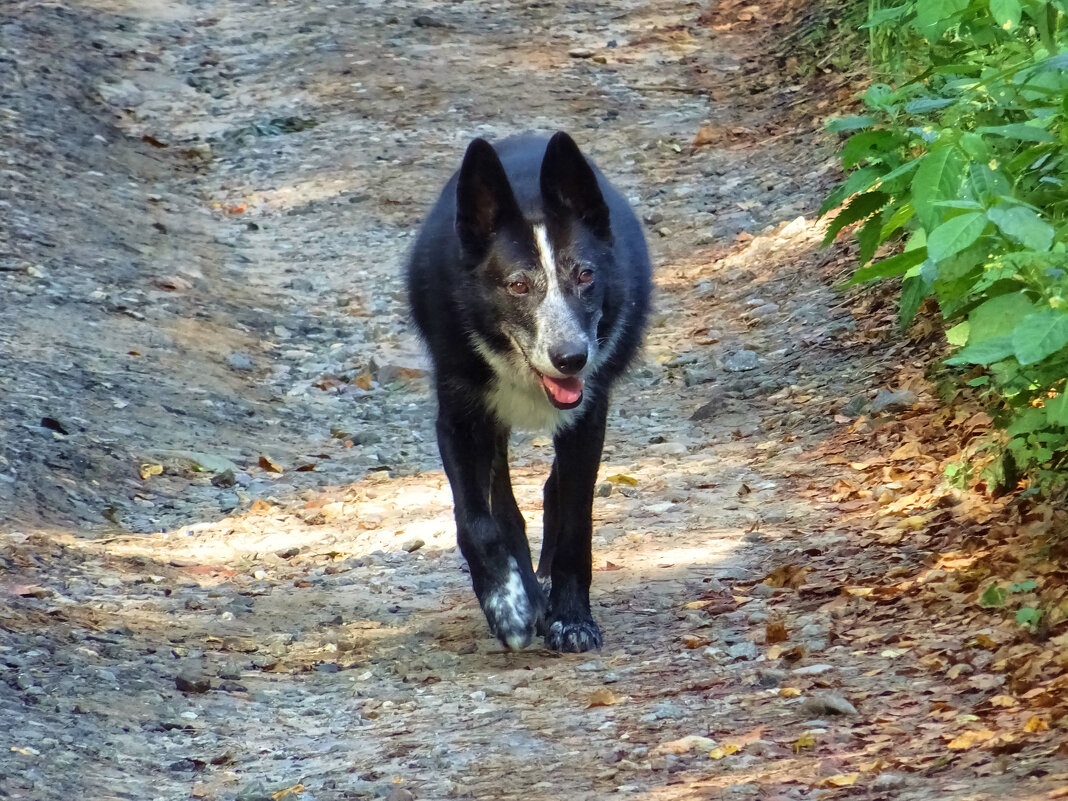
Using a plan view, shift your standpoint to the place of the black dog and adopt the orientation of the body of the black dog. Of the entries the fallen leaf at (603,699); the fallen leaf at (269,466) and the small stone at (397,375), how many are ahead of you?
1

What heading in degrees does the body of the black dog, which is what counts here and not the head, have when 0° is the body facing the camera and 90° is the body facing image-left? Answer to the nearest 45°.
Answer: approximately 0°

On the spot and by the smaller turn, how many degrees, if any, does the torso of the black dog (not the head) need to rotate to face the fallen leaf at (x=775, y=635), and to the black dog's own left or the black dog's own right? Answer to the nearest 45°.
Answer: approximately 45° to the black dog's own left

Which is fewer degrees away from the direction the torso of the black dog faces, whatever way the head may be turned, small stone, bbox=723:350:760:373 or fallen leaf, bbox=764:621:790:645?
the fallen leaf

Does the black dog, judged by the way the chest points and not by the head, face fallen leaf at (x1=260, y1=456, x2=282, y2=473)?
no

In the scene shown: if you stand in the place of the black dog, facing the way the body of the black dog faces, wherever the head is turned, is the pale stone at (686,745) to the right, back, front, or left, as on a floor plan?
front

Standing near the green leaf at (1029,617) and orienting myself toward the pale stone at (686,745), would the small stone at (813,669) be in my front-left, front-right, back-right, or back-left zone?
front-right

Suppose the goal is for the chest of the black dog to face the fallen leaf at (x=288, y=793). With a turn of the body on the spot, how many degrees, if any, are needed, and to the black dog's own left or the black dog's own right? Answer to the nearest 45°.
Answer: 0° — it already faces it

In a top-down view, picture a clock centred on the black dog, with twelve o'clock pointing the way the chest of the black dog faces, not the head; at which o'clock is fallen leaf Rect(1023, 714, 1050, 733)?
The fallen leaf is roughly at 11 o'clock from the black dog.

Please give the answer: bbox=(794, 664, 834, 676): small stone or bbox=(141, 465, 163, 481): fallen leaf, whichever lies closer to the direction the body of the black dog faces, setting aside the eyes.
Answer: the small stone

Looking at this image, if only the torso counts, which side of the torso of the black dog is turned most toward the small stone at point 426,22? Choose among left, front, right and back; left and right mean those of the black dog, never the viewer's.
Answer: back

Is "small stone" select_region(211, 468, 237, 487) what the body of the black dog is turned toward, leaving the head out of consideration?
no
